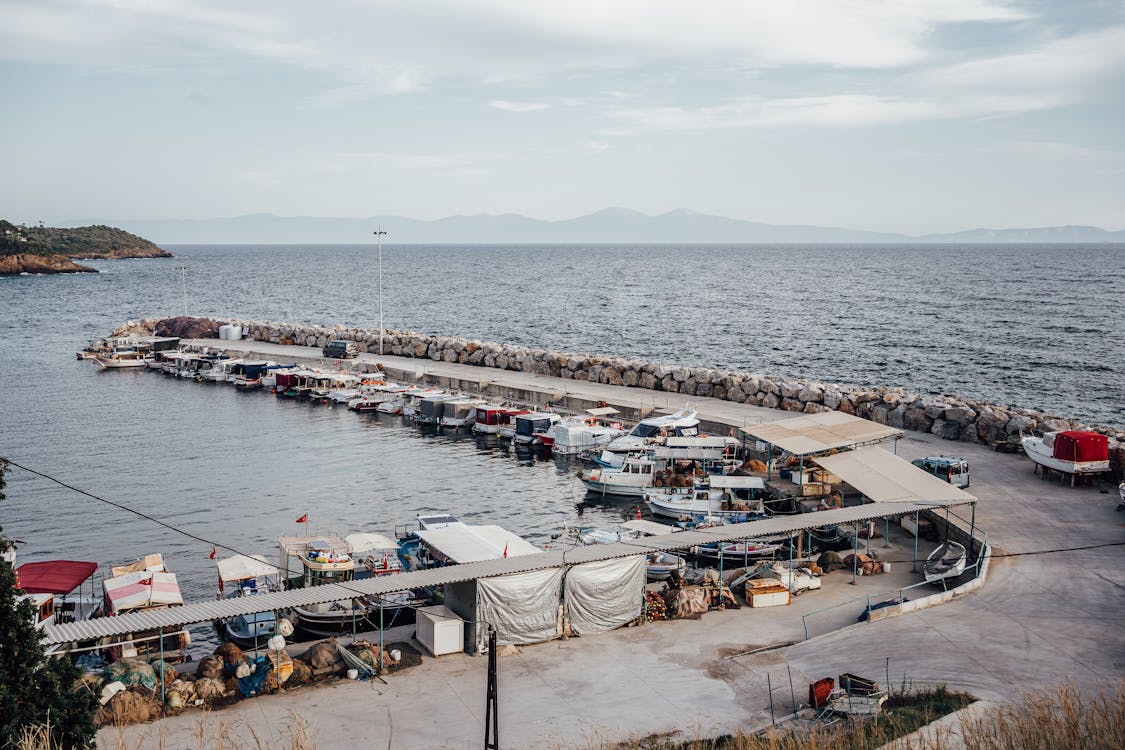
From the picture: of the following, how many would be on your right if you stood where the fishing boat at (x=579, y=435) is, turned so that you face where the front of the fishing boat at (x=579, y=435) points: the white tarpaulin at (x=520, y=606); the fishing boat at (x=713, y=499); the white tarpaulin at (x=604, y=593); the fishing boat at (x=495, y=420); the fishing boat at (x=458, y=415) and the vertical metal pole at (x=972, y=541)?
2

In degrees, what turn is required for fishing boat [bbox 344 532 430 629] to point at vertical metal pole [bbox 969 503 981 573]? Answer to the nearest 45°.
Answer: approximately 45° to its left

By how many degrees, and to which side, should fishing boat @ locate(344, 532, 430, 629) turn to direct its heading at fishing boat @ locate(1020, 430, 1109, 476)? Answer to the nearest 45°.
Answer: approximately 45° to its left

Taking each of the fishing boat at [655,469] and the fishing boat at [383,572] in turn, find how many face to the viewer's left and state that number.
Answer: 1

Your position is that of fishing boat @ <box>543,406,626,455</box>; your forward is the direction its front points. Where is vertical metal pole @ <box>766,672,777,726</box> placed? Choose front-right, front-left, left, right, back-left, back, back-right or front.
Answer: front-left

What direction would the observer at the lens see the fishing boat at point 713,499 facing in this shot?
facing to the left of the viewer

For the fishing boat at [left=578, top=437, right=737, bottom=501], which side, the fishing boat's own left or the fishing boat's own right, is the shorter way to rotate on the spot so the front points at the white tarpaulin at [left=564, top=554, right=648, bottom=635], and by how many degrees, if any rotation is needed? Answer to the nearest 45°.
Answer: approximately 90° to the fishing boat's own left

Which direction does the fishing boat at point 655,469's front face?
to the viewer's left

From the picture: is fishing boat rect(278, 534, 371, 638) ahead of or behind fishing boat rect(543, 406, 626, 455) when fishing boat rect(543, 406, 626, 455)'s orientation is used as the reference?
ahead

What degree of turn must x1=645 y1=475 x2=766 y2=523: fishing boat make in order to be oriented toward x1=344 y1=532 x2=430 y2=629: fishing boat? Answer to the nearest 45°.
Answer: approximately 45° to its left

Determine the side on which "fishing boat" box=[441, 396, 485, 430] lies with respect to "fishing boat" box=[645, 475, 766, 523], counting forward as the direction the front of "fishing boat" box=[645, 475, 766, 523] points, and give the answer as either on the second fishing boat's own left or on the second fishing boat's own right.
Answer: on the second fishing boat's own right

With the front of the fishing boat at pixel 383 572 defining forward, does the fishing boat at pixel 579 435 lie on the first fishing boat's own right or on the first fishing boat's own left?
on the first fishing boat's own left
